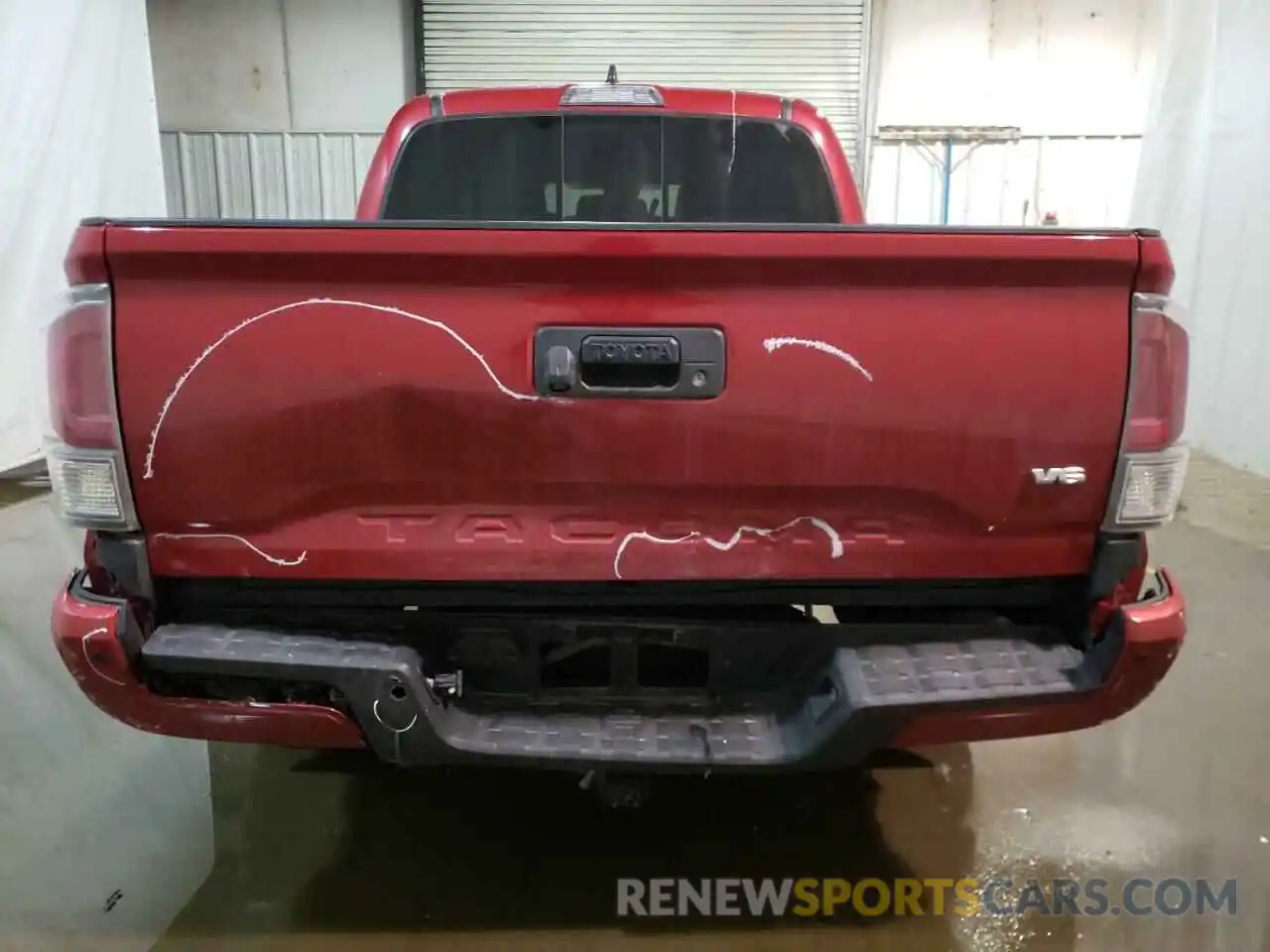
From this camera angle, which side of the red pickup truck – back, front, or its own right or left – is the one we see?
back

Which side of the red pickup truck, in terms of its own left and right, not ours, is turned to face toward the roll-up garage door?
front
